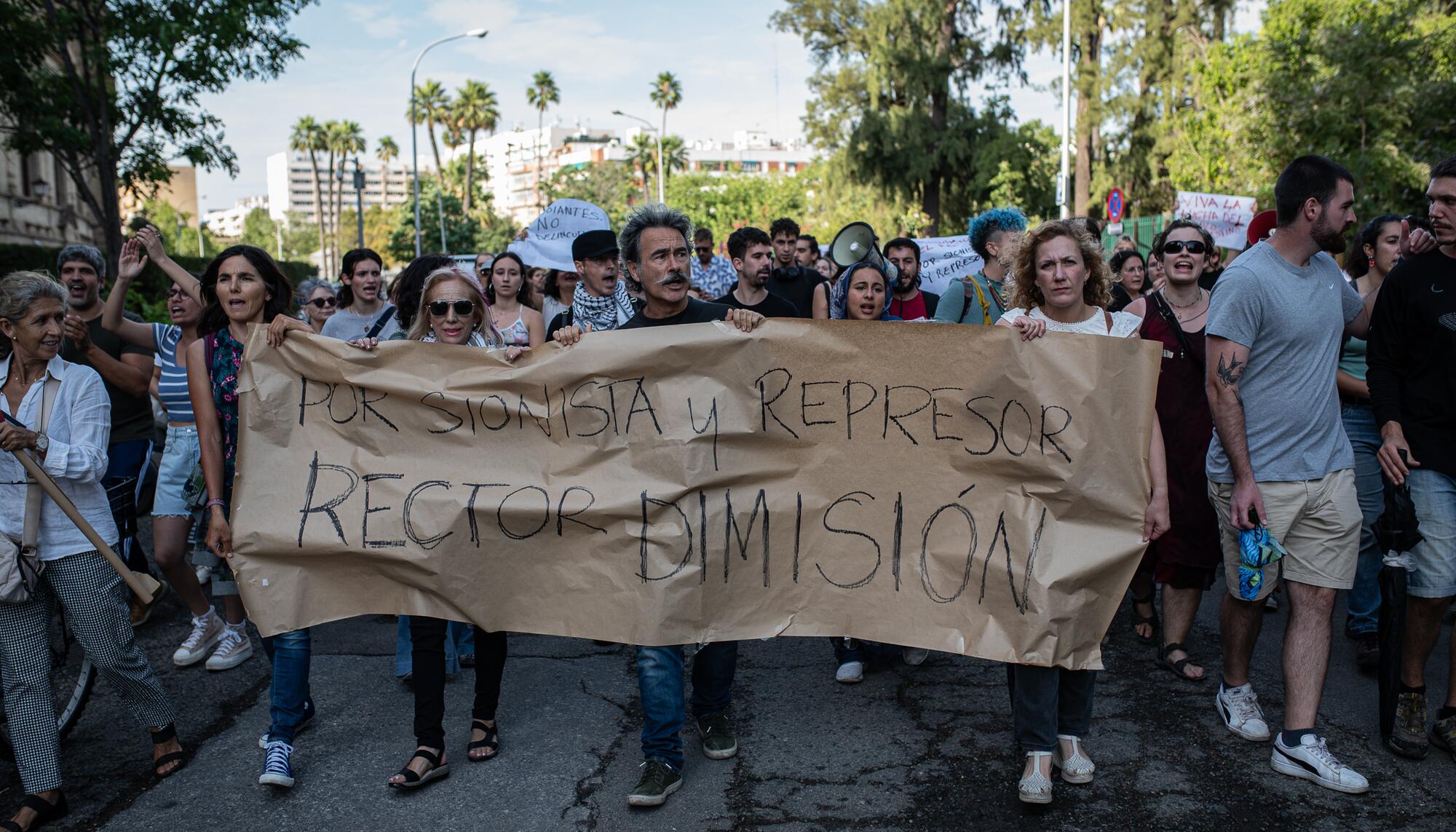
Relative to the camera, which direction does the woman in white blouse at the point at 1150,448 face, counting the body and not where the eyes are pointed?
toward the camera

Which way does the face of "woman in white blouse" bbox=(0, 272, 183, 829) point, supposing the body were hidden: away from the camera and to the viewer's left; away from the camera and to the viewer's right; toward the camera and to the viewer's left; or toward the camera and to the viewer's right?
toward the camera and to the viewer's right

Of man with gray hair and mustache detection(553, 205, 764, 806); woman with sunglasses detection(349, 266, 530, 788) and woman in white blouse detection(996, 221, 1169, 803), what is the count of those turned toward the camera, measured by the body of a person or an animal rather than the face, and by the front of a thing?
3

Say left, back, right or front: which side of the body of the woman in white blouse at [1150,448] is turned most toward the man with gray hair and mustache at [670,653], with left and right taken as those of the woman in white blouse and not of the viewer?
right

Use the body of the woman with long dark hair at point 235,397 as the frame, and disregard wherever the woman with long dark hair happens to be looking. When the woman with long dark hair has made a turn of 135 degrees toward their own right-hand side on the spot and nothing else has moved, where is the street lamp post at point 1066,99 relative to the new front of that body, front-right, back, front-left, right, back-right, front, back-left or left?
right

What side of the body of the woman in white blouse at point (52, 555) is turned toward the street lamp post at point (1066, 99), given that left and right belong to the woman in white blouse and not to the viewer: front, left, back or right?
back

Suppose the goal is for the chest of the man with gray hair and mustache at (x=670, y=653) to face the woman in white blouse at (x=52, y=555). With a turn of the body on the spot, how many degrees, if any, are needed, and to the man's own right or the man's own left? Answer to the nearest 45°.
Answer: approximately 90° to the man's own right

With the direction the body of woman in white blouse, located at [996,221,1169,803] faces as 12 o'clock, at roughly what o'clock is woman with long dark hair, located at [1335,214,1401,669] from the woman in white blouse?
The woman with long dark hair is roughly at 7 o'clock from the woman in white blouse.

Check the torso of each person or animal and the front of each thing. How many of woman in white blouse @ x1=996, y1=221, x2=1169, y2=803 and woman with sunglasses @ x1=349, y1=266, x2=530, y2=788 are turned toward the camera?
2

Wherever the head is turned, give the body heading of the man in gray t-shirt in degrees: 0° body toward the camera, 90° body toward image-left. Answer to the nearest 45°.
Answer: approximately 315°

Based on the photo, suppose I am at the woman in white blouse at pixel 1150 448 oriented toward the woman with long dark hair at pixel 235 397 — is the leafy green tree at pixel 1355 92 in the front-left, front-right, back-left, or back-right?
back-right

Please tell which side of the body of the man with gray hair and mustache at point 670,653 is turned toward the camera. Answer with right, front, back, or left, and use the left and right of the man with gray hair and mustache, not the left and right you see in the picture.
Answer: front
